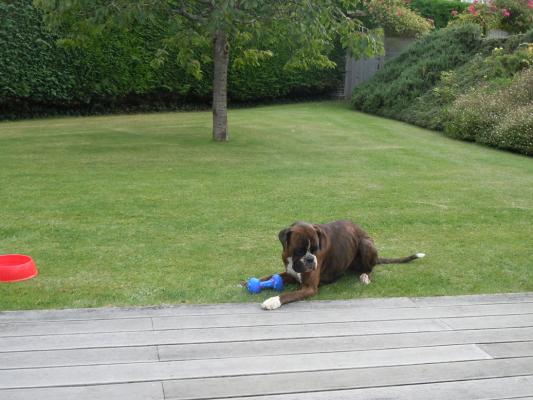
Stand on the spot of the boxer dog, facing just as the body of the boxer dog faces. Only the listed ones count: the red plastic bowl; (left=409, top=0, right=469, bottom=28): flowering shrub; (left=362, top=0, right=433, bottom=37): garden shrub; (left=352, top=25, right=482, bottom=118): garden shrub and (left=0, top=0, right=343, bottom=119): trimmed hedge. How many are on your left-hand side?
0

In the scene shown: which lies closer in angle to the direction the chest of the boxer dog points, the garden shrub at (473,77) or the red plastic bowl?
the red plastic bowl

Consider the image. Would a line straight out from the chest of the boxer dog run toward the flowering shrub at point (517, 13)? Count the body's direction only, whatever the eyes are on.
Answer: no

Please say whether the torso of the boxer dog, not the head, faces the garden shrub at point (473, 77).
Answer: no

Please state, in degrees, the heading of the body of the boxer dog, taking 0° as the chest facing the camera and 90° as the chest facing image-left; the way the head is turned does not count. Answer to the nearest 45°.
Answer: approximately 45°

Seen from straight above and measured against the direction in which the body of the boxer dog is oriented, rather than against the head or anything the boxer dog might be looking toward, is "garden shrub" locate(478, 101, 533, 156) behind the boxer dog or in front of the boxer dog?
behind

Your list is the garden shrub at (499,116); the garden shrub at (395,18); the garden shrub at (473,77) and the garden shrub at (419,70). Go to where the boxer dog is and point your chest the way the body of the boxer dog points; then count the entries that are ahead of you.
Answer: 0

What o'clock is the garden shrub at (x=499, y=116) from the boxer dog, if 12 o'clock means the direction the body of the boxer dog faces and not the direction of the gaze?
The garden shrub is roughly at 5 o'clock from the boxer dog.

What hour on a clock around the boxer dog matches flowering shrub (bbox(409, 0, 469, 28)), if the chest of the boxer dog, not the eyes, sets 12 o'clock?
The flowering shrub is roughly at 5 o'clock from the boxer dog.

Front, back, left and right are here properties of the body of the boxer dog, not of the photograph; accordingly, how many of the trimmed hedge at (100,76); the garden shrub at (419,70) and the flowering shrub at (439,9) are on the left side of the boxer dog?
0

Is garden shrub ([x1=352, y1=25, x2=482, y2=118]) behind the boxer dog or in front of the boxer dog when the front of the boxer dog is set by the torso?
behind

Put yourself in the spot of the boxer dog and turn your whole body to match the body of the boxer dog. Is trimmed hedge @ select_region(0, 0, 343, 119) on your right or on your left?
on your right

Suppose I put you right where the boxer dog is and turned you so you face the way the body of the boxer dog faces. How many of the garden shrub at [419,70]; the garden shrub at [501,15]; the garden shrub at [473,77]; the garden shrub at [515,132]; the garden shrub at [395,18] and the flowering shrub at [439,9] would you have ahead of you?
0

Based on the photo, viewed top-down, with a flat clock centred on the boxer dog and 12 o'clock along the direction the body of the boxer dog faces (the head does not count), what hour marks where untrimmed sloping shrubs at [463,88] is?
The untrimmed sloping shrubs is roughly at 5 o'clock from the boxer dog.
